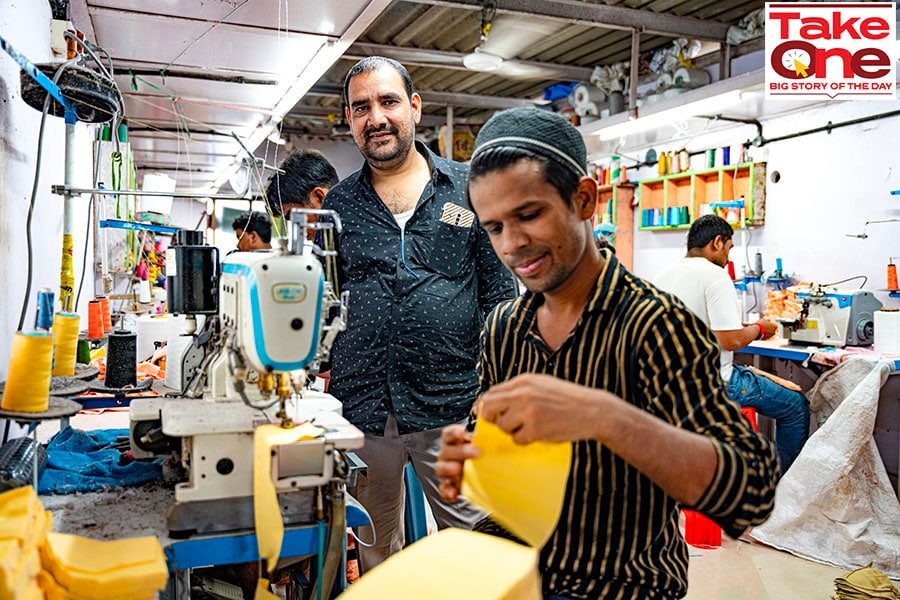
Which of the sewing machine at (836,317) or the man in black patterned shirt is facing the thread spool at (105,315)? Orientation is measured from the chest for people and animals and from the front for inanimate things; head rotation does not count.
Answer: the sewing machine

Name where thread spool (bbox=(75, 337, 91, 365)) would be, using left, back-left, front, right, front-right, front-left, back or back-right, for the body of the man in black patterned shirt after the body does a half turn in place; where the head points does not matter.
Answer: left

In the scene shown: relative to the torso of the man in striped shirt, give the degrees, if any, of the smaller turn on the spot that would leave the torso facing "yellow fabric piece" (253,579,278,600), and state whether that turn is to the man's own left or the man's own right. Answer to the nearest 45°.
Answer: approximately 45° to the man's own right

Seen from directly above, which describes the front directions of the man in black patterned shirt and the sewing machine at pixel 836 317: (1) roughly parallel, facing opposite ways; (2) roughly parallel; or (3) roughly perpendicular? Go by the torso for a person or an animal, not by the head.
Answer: roughly perpendicular

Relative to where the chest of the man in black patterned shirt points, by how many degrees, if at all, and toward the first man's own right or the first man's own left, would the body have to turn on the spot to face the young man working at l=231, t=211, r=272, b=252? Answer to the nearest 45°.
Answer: approximately 135° to the first man's own right

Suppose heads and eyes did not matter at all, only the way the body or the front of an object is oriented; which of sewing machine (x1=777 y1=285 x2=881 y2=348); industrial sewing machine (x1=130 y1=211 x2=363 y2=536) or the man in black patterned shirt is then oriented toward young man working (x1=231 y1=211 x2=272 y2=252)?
the sewing machine

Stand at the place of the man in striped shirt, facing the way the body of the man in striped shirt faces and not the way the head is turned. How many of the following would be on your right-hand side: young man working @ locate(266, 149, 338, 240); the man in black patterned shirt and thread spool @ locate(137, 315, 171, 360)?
3

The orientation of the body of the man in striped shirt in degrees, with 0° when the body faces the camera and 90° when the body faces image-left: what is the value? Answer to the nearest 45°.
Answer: approximately 45°
